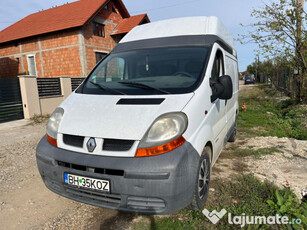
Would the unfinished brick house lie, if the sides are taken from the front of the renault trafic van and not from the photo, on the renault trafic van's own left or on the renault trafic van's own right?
on the renault trafic van's own right

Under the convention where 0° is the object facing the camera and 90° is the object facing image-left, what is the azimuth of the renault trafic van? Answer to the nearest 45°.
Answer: approximately 45°

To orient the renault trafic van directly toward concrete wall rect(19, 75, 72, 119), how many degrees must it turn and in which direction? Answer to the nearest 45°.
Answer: approximately 90° to its right
